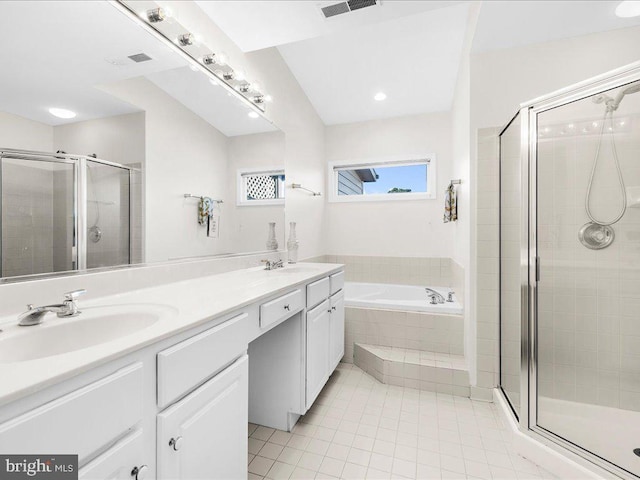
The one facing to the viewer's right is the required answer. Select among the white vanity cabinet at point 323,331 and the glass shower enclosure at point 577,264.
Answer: the white vanity cabinet

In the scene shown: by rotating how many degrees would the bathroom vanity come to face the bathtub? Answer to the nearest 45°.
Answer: approximately 90° to its left

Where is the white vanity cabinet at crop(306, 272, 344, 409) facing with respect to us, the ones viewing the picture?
facing to the right of the viewer

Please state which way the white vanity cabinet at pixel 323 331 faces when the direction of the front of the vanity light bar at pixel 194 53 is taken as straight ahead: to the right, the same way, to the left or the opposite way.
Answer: the same way

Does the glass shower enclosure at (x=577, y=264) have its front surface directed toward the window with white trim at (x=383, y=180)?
no

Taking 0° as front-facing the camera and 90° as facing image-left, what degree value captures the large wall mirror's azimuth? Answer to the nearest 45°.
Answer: approximately 315°

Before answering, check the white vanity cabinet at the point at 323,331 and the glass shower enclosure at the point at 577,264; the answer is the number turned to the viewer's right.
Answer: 1

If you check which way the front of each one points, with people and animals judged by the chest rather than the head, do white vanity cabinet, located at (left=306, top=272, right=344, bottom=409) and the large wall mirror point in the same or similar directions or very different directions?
same or similar directions

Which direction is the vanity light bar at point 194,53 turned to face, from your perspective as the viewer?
facing the viewer and to the right of the viewer

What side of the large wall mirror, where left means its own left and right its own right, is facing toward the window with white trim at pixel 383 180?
left

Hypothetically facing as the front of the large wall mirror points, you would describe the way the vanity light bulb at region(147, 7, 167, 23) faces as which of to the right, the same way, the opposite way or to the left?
the same way

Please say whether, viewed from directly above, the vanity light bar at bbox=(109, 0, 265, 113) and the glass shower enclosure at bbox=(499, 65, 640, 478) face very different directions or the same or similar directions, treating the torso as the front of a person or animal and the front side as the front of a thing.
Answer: very different directions

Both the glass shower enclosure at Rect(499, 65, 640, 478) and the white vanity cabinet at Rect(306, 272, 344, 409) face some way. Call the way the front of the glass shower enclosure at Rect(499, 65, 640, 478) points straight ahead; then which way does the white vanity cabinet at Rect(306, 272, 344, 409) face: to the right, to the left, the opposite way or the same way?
the opposite way
